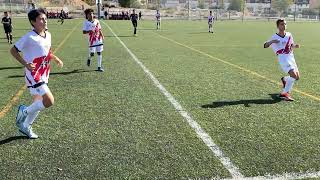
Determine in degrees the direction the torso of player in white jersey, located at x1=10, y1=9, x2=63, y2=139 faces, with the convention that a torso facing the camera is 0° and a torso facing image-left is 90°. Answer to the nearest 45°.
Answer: approximately 315°

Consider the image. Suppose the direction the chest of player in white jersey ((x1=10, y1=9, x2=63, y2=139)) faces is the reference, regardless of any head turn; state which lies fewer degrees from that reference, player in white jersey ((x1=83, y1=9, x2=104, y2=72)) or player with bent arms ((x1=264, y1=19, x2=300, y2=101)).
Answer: the player with bent arms

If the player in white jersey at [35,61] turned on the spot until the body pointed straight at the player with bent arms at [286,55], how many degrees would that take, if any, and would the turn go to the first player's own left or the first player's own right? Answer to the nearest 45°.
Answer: approximately 45° to the first player's own left

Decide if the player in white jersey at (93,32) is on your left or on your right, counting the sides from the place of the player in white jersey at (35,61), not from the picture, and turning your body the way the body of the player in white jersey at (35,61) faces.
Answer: on your left
